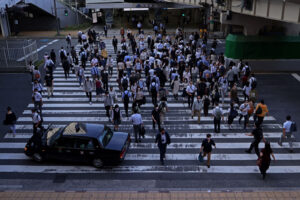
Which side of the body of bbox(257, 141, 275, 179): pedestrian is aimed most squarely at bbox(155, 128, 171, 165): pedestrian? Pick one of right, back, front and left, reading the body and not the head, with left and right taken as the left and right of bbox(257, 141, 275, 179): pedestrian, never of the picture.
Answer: left

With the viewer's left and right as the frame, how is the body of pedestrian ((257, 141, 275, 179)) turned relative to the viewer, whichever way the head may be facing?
facing away from the viewer

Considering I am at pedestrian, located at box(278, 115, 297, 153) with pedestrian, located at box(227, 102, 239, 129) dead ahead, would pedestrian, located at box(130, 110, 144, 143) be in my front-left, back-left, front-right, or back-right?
front-left

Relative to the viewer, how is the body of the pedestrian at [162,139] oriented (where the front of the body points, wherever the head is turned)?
toward the camera

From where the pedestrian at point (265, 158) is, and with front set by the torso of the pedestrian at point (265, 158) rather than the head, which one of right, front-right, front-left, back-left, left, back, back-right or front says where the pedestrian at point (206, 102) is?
front-left

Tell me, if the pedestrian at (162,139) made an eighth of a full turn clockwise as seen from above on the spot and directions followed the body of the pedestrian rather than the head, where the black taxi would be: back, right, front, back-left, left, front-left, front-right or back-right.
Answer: front-right

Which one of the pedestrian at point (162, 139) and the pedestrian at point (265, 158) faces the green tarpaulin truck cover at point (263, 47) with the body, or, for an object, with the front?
the pedestrian at point (265, 158)

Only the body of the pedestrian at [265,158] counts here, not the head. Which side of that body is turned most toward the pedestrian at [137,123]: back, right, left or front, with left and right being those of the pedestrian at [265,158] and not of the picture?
left

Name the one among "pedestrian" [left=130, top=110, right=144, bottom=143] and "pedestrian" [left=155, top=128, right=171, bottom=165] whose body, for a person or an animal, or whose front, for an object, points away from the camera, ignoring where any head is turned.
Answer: "pedestrian" [left=130, top=110, right=144, bottom=143]

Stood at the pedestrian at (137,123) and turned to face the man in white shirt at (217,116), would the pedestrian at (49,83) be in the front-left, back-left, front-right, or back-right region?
back-left

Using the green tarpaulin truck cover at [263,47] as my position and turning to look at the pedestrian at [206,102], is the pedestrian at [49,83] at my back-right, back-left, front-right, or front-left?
front-right

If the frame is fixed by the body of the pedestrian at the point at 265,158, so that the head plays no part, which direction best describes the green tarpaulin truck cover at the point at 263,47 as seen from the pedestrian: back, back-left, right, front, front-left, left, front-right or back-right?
front

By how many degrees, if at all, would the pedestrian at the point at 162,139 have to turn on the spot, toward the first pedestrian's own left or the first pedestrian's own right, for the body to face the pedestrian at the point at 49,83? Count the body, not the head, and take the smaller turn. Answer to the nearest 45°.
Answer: approximately 135° to the first pedestrian's own right
